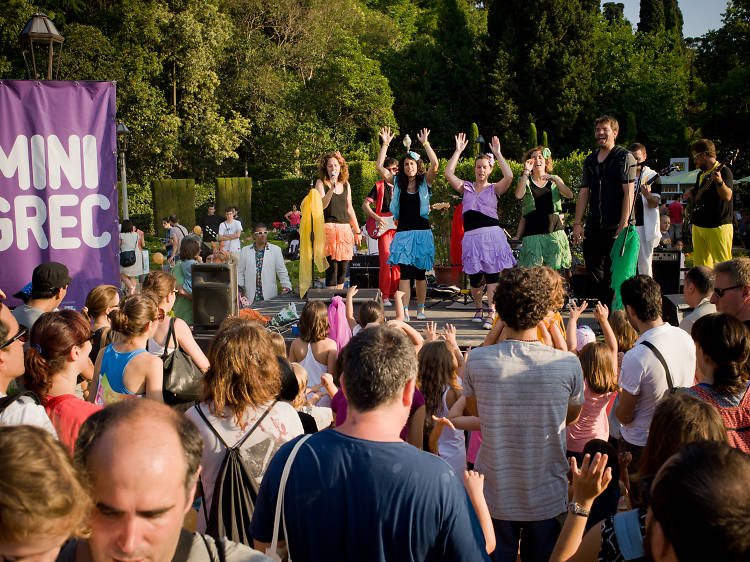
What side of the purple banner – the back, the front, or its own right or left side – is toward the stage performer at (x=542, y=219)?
left

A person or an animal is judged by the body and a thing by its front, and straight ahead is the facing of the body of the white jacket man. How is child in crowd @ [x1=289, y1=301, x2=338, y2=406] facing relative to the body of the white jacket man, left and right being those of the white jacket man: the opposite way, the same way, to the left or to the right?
the opposite way

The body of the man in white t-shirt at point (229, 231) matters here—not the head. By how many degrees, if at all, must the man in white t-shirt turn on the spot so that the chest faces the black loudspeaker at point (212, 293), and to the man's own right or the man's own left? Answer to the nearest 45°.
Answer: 0° — they already face it

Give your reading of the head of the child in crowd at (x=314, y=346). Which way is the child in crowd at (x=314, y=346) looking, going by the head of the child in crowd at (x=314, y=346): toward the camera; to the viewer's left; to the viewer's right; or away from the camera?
away from the camera

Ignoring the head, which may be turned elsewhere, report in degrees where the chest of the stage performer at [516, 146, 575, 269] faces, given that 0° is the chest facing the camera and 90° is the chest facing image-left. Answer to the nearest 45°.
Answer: approximately 0°

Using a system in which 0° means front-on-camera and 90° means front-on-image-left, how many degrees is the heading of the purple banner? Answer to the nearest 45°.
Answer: approximately 0°

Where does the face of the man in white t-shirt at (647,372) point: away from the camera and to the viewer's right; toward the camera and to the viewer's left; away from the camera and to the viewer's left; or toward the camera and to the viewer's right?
away from the camera and to the viewer's left

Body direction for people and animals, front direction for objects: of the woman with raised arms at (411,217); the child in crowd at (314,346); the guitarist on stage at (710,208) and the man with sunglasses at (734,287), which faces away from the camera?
the child in crowd

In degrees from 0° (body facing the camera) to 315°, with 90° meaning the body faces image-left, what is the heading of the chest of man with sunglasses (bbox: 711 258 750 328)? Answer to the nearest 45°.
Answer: approximately 90°

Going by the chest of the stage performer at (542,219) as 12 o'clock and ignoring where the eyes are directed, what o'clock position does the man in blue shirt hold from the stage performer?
The man in blue shirt is roughly at 12 o'clock from the stage performer.

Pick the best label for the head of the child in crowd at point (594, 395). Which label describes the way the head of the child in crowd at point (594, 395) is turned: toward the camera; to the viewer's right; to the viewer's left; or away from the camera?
away from the camera

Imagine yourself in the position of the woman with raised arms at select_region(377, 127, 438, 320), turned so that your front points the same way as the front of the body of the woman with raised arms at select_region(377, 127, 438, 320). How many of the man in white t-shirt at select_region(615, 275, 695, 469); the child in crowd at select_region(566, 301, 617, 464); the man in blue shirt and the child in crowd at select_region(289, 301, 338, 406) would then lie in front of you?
4

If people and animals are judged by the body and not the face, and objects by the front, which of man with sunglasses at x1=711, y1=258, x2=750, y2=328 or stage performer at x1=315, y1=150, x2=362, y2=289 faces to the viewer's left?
the man with sunglasses

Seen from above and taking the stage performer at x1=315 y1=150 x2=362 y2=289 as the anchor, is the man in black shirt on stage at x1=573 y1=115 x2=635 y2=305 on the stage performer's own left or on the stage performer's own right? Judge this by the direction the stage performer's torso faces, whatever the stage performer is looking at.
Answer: on the stage performer's own left
